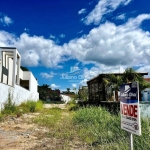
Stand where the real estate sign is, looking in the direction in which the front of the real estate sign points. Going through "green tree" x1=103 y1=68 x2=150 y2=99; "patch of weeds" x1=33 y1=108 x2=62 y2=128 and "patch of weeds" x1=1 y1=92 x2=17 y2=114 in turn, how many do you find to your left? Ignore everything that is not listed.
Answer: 0

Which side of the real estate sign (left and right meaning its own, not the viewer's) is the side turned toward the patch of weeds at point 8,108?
right

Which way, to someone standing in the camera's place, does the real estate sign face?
facing the viewer and to the left of the viewer

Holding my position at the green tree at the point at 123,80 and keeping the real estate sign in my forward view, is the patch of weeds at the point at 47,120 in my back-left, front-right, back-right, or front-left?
front-right

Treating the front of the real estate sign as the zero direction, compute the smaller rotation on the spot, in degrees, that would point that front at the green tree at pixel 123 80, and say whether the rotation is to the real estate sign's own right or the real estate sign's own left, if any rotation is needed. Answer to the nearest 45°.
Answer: approximately 135° to the real estate sign's own right

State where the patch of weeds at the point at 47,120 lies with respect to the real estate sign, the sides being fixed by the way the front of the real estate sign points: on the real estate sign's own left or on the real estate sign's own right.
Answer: on the real estate sign's own right

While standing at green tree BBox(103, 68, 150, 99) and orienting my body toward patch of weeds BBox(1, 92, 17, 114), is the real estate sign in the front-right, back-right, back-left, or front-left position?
front-left

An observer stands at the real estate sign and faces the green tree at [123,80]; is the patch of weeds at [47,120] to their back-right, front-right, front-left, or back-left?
front-left
